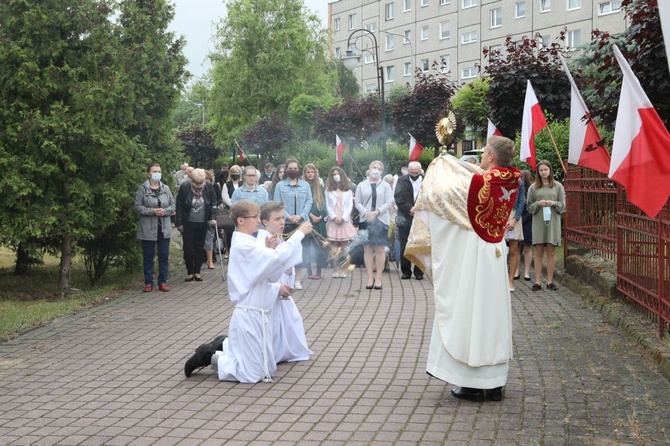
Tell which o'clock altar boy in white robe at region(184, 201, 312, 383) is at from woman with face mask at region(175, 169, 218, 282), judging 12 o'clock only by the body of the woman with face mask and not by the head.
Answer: The altar boy in white robe is roughly at 12 o'clock from the woman with face mask.

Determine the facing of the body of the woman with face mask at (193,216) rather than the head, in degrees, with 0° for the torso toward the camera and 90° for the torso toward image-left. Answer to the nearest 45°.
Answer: approximately 0°

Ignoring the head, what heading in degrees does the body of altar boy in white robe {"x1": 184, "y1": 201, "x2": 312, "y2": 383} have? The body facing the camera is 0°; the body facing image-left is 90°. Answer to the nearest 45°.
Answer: approximately 270°

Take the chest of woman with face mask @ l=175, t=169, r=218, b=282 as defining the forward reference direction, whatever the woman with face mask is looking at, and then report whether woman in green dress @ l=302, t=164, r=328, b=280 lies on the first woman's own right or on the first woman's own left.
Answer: on the first woman's own left

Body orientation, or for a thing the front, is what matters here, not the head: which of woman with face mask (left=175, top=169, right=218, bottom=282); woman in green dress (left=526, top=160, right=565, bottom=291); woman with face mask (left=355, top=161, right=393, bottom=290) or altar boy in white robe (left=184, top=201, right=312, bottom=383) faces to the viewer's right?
the altar boy in white robe
